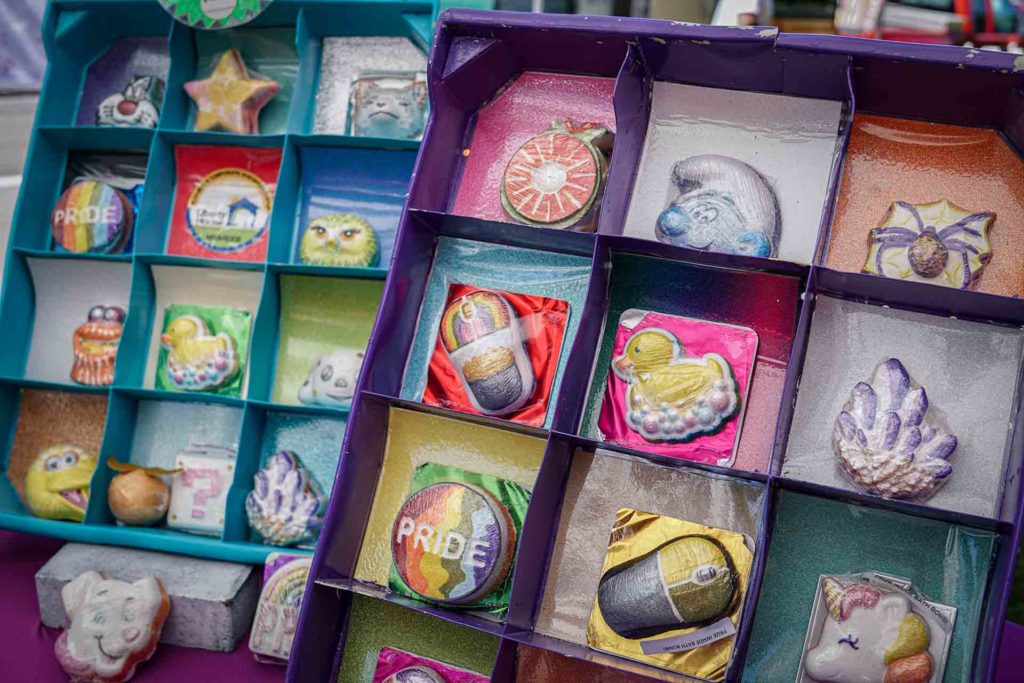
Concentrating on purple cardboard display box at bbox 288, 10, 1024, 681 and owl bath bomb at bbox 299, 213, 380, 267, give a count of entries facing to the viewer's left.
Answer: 0

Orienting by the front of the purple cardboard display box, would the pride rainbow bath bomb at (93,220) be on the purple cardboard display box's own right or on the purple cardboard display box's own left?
on the purple cardboard display box's own right

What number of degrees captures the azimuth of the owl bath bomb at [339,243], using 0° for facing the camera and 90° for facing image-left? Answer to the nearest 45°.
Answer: approximately 0°

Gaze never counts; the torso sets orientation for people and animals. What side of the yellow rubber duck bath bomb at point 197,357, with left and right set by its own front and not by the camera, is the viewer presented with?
left

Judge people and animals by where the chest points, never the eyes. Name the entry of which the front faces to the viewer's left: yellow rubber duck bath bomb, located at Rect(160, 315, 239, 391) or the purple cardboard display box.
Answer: the yellow rubber duck bath bomb

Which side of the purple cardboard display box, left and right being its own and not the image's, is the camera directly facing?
front

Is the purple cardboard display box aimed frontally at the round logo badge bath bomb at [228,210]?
no

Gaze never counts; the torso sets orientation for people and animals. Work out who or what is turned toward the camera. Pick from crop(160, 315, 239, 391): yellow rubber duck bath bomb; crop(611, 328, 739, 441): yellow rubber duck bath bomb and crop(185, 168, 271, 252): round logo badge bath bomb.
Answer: the round logo badge bath bomb

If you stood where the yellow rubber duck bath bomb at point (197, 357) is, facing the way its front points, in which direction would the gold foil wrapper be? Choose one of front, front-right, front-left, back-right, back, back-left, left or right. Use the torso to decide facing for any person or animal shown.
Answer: back-left

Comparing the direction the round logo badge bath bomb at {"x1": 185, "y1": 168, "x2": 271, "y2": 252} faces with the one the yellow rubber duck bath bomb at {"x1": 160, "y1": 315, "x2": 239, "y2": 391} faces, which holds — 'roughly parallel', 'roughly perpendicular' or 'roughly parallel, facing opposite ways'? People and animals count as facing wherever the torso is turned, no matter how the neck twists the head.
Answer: roughly perpendicular

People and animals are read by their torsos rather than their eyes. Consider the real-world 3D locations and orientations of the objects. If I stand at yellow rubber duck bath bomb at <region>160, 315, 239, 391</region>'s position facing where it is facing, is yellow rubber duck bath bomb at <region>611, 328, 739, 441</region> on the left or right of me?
on my left

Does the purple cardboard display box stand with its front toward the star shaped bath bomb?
no

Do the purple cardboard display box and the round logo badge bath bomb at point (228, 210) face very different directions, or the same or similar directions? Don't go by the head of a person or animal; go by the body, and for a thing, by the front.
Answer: same or similar directions

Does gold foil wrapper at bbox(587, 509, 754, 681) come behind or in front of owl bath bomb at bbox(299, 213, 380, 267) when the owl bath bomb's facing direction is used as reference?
in front
